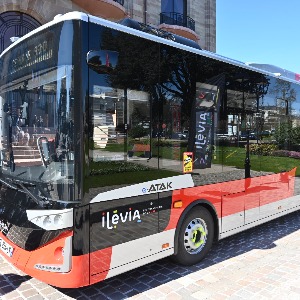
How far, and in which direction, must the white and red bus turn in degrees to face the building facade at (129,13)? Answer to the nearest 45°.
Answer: approximately 135° to its right

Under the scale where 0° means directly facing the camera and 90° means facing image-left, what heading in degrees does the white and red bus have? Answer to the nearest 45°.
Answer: approximately 45°
